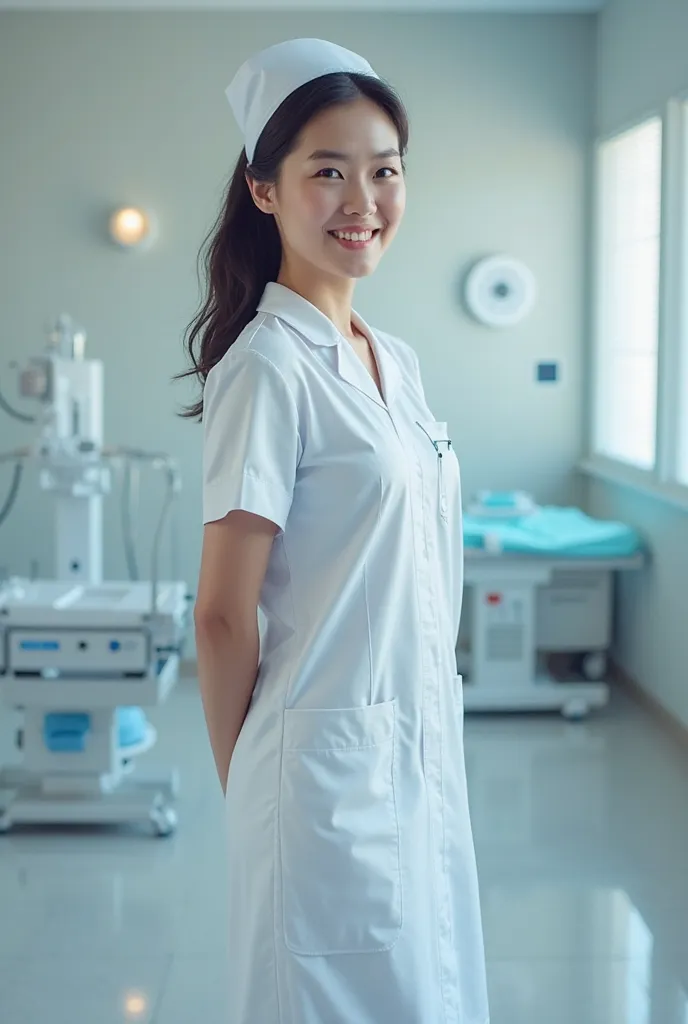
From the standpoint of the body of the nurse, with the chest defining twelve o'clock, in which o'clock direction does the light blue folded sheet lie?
The light blue folded sheet is roughly at 8 o'clock from the nurse.

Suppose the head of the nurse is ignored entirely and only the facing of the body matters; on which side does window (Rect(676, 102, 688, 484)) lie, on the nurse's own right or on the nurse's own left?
on the nurse's own left

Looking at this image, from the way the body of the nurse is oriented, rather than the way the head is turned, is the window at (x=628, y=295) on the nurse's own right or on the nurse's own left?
on the nurse's own left

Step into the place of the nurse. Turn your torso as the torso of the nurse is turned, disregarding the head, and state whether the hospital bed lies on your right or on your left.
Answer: on your left

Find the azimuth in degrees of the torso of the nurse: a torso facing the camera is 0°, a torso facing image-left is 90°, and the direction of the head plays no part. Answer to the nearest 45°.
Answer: approximately 315°

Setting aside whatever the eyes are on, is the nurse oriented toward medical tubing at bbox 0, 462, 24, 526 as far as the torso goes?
no

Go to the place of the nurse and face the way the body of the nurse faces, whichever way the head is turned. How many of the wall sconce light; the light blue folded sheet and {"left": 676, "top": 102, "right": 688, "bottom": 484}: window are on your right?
0

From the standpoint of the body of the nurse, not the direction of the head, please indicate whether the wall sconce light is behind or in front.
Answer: behind
